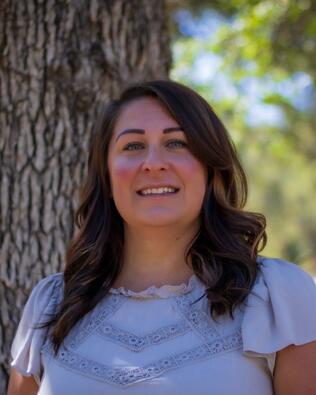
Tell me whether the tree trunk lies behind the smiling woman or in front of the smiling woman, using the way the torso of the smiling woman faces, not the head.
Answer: behind

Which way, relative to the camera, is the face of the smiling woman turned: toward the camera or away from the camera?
toward the camera

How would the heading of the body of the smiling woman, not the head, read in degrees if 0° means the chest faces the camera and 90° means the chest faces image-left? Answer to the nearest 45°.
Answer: approximately 0°
